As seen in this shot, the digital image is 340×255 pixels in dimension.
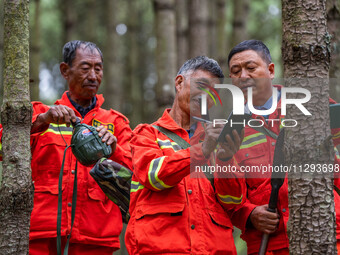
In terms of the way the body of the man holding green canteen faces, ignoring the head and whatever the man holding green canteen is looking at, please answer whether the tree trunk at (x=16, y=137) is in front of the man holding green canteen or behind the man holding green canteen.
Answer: in front

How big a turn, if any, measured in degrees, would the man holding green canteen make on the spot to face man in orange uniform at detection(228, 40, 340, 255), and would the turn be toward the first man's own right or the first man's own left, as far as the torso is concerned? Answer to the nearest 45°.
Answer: approximately 45° to the first man's own left

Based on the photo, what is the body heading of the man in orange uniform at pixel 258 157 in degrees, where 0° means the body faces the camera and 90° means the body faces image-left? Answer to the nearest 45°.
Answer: approximately 45°

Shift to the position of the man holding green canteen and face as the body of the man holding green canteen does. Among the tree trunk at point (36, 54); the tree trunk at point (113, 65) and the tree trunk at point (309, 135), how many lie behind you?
2

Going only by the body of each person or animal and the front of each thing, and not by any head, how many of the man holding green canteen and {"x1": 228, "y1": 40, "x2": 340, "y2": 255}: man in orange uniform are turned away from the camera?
0

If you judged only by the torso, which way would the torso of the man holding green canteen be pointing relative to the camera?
toward the camera

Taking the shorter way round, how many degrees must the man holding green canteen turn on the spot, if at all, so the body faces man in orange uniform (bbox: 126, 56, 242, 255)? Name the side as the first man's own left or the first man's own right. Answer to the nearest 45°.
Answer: approximately 45° to the first man's own left

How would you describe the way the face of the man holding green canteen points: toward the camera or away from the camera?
toward the camera

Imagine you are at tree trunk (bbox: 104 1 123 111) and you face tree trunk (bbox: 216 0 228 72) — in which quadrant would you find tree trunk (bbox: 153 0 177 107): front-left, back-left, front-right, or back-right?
front-right

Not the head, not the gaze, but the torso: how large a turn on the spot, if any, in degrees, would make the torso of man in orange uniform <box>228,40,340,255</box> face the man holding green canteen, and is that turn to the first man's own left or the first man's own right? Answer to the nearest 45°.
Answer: approximately 45° to the first man's own right
